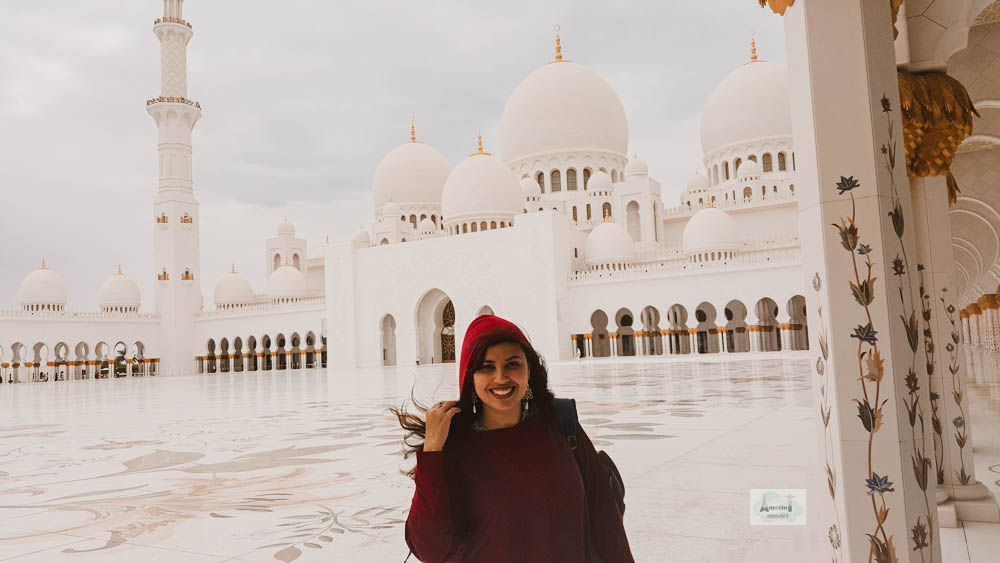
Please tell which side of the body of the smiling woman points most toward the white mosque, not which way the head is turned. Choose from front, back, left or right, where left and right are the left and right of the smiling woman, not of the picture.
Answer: back

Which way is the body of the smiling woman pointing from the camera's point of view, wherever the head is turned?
toward the camera

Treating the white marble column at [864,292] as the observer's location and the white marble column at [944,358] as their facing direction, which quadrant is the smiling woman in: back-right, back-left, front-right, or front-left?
back-left

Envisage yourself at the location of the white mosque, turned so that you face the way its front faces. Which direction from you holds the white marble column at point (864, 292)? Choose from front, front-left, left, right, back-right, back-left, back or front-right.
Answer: front-left

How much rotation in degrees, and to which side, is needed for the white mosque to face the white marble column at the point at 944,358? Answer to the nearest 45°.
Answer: approximately 45° to its left

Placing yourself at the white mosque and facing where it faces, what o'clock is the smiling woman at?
The smiling woman is roughly at 11 o'clock from the white mosque.

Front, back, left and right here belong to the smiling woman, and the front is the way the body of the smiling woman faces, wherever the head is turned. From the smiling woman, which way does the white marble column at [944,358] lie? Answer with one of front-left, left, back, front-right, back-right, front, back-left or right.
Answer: back-left

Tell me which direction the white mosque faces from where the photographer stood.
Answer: facing the viewer and to the left of the viewer

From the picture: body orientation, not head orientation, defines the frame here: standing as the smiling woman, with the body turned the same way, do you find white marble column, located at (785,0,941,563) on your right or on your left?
on your left

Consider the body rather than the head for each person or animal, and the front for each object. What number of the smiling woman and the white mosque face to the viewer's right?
0

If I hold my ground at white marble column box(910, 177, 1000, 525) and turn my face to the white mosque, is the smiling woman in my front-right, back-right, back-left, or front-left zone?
back-left

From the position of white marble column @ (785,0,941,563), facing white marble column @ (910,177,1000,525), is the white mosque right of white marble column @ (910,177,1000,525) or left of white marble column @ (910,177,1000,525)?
left
